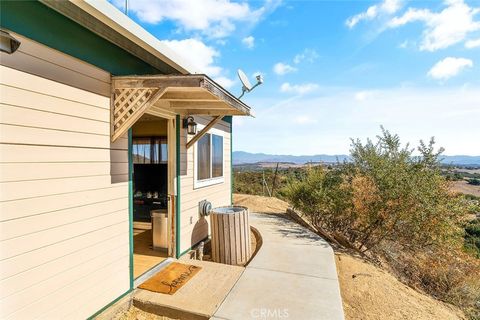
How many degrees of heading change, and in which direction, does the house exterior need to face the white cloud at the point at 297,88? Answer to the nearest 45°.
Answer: approximately 90° to its left

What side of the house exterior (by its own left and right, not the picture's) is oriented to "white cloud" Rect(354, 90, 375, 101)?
left

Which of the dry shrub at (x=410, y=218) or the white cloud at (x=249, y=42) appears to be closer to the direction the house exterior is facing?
the dry shrub

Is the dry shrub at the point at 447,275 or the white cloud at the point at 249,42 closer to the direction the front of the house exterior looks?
the dry shrub

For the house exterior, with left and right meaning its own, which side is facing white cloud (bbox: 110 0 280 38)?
left

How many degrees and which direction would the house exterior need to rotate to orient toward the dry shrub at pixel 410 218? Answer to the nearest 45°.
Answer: approximately 45° to its left
